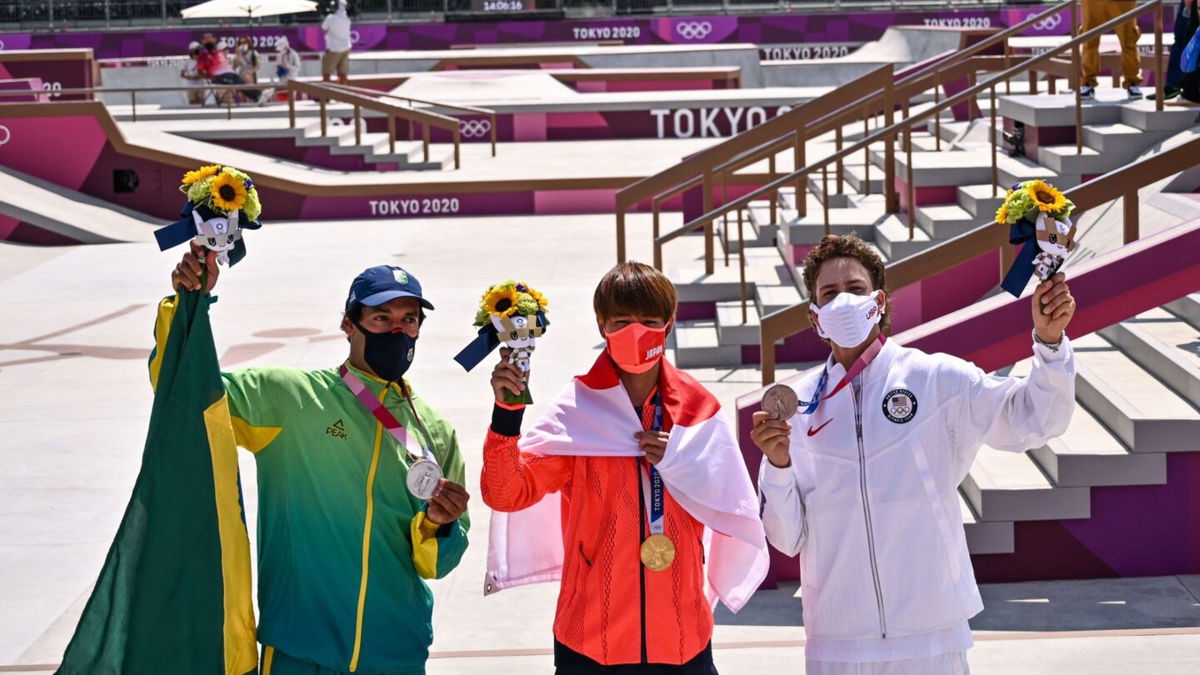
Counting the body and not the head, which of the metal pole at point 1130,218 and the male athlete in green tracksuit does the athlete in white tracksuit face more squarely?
the male athlete in green tracksuit

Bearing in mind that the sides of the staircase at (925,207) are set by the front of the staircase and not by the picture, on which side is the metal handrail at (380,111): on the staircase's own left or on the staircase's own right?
on the staircase's own right

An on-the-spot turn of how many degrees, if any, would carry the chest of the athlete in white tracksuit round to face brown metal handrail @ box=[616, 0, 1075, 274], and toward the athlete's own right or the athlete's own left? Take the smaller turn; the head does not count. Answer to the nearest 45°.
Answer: approximately 180°

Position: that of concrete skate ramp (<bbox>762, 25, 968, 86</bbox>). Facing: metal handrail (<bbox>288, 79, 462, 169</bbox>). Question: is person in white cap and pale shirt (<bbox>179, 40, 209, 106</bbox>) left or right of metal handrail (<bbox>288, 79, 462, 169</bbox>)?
right

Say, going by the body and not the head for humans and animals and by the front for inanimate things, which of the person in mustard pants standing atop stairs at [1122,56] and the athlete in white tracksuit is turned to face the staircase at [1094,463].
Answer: the person in mustard pants standing atop stairs

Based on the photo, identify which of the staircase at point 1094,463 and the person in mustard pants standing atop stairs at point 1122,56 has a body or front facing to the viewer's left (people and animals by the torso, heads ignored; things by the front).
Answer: the staircase
